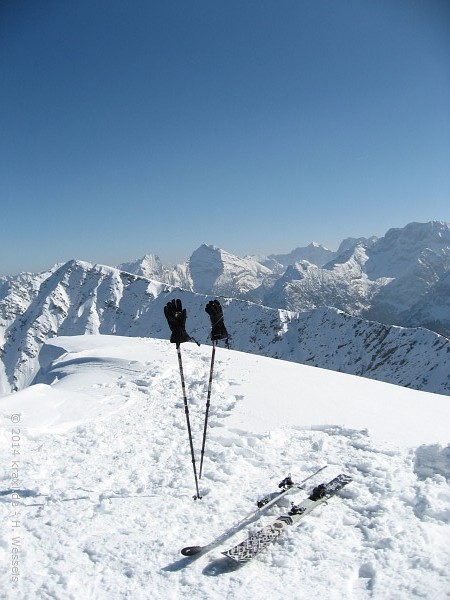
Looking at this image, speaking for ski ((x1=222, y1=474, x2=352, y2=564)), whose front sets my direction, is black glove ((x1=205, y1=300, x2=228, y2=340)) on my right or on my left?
on my right

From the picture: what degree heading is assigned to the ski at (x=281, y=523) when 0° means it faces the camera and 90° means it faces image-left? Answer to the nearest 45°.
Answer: approximately 45°

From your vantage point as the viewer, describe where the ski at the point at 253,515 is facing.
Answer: facing the viewer and to the left of the viewer

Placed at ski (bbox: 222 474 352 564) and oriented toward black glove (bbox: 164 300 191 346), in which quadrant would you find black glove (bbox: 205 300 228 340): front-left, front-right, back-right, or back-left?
front-right

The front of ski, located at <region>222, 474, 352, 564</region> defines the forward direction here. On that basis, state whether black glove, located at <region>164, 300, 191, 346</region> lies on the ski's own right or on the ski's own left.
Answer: on the ski's own right
